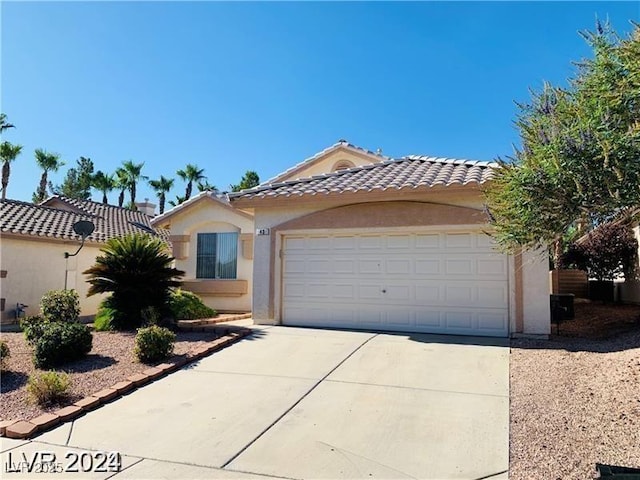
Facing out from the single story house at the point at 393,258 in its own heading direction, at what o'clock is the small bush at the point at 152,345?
The small bush is roughly at 2 o'clock from the single story house.

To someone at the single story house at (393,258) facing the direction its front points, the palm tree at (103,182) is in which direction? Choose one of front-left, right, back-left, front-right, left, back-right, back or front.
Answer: back-right

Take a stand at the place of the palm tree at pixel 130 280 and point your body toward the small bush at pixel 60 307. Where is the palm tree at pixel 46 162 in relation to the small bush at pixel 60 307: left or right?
right

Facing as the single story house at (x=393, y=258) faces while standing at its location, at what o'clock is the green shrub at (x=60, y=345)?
The green shrub is roughly at 2 o'clock from the single story house.

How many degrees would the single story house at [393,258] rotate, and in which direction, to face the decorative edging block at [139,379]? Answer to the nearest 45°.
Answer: approximately 45° to its right

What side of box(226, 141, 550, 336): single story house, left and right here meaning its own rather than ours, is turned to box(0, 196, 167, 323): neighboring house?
right

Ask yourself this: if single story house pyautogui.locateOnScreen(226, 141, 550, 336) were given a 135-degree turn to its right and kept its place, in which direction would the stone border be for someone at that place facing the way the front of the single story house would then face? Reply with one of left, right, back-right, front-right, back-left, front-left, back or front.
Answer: left

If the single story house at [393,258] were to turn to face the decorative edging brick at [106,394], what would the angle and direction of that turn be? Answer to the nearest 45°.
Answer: approximately 45° to its right

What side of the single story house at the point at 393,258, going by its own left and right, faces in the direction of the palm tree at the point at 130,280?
right

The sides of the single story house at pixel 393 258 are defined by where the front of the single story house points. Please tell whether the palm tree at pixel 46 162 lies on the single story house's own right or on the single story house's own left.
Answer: on the single story house's own right

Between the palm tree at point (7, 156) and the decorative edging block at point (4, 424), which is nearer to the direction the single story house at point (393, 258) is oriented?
the decorative edging block

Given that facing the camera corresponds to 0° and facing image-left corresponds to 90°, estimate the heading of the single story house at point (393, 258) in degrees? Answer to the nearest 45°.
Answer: approximately 0°
